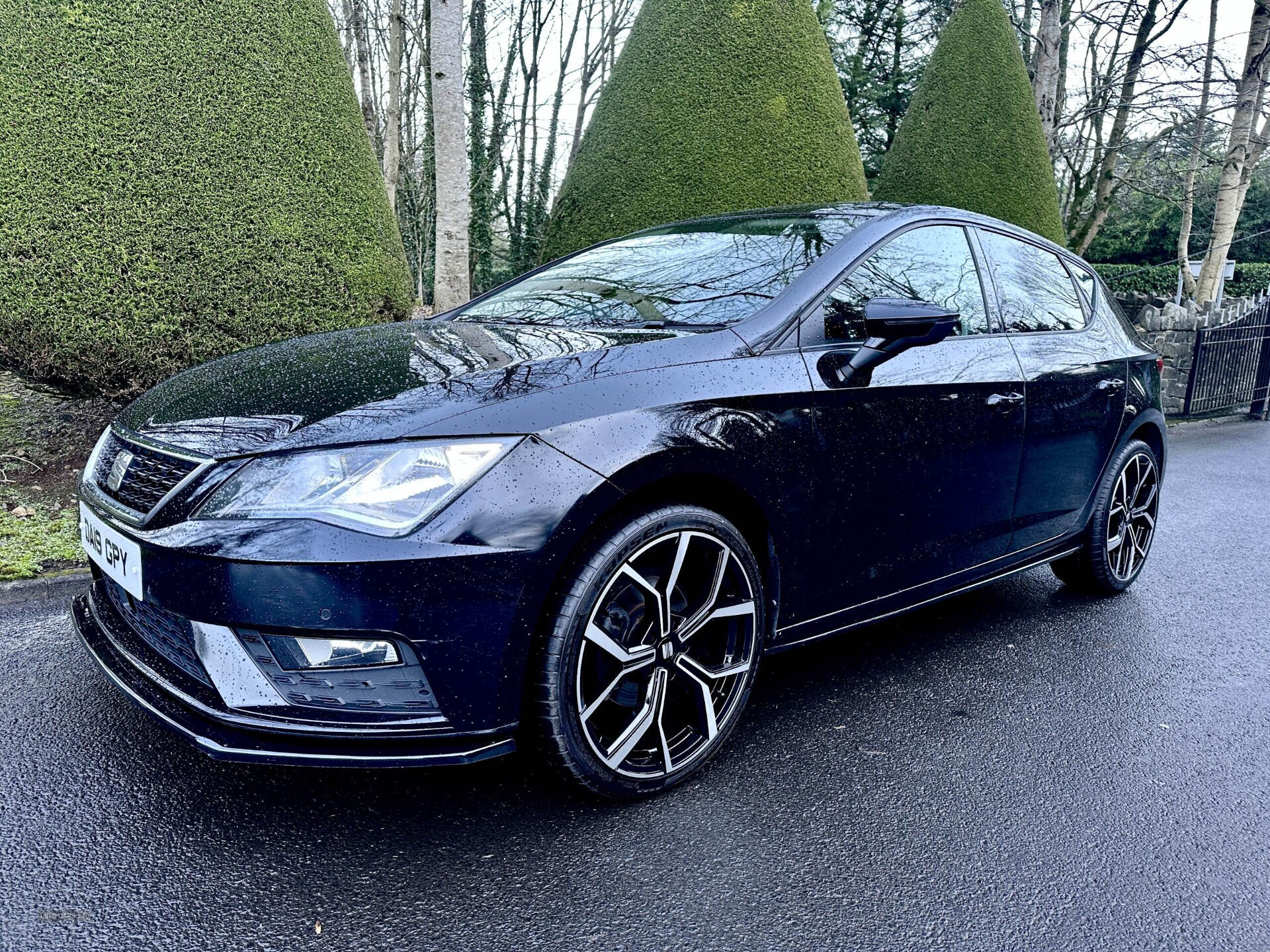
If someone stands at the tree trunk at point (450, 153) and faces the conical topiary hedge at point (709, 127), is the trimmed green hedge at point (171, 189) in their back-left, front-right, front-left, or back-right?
back-right

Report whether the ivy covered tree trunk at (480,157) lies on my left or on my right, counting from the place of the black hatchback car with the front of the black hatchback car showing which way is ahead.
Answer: on my right

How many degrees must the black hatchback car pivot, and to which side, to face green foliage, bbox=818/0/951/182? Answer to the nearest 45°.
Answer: approximately 135° to its right

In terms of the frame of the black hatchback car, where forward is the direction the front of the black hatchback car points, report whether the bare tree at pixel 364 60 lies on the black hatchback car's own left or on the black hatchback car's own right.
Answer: on the black hatchback car's own right

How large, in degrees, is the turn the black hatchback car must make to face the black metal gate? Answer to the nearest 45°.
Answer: approximately 180°

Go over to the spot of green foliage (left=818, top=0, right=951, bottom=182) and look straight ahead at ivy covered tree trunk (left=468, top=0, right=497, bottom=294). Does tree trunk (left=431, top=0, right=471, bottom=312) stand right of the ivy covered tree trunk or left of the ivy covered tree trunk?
left

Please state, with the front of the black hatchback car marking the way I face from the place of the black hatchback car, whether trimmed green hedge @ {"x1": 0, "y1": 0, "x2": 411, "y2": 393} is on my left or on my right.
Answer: on my right

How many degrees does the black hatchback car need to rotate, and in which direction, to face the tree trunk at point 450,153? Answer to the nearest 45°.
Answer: approximately 135° to its right

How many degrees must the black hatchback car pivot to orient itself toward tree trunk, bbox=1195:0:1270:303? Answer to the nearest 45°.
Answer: approximately 180°

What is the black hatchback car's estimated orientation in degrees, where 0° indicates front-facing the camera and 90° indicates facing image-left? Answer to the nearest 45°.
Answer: approximately 45°

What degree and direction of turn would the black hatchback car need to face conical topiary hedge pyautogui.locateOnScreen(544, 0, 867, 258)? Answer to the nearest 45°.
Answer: approximately 135° to its right
